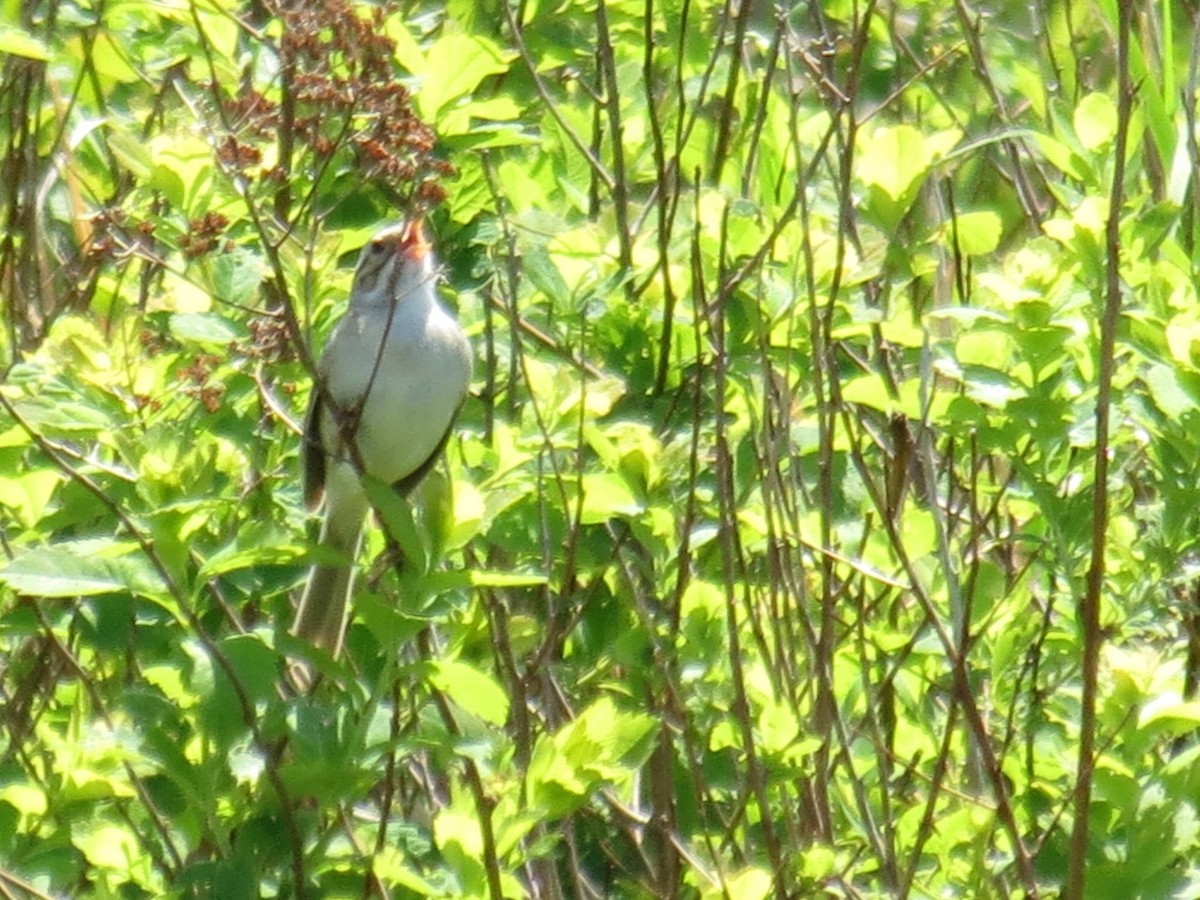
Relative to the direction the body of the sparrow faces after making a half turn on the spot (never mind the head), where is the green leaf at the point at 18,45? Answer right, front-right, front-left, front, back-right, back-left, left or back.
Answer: left

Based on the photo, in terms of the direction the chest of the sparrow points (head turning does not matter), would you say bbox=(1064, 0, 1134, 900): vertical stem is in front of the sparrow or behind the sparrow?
in front

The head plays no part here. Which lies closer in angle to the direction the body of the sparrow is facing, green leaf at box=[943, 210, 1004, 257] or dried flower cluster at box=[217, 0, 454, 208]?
the green leaf

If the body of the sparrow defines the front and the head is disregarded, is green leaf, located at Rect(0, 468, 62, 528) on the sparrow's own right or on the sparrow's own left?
on the sparrow's own right

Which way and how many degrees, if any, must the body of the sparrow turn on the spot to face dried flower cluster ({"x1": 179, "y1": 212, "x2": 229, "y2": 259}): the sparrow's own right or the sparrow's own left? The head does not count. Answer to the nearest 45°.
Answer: approximately 45° to the sparrow's own right

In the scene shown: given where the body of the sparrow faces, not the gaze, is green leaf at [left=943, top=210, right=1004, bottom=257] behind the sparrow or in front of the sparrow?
in front

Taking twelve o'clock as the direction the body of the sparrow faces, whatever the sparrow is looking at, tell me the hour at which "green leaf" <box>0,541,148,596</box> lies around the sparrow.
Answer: The green leaf is roughly at 2 o'clock from the sparrow.

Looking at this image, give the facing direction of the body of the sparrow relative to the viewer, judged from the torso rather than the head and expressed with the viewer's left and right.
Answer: facing the viewer and to the right of the viewer

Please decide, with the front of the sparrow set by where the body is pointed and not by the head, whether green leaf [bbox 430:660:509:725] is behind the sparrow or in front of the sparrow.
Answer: in front

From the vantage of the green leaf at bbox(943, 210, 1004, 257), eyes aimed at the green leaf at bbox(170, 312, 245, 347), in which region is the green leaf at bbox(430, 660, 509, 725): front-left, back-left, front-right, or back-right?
front-left

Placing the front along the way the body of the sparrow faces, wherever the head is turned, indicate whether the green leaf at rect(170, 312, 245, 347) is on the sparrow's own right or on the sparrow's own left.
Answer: on the sparrow's own right
